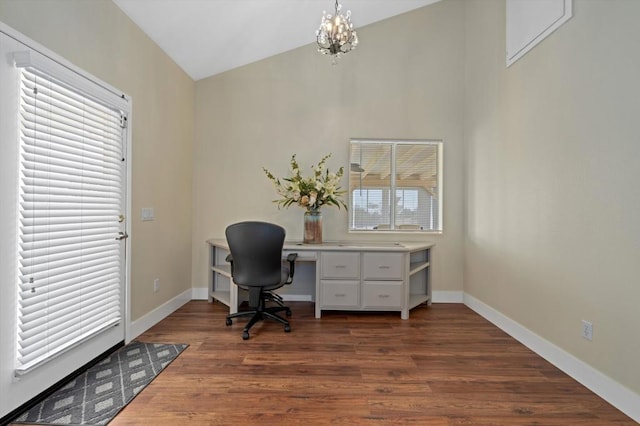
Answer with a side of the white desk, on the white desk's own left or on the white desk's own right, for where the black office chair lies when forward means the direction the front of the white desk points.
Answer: on the white desk's own right

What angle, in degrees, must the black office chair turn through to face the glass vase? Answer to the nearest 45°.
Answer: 0° — it already faces it

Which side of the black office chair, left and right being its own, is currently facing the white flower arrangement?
front

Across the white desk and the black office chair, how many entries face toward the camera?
1

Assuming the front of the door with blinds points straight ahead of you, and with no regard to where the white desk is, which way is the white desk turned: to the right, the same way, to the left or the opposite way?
to the right

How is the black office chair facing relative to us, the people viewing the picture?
facing away from the viewer and to the right of the viewer

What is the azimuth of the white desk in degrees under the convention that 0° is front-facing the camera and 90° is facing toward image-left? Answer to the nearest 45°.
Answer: approximately 0°

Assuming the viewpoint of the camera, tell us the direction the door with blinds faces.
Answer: facing the viewer and to the right of the viewer

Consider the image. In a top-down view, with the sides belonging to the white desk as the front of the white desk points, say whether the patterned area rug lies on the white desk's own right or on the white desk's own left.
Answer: on the white desk's own right

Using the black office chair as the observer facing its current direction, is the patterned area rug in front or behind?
behind

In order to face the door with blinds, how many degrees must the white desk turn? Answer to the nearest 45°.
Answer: approximately 45° to its right
